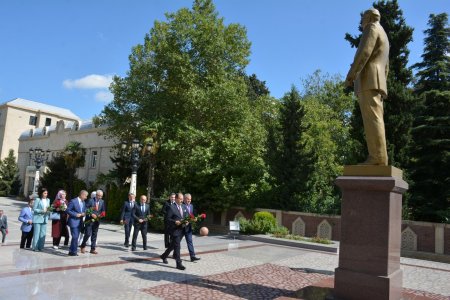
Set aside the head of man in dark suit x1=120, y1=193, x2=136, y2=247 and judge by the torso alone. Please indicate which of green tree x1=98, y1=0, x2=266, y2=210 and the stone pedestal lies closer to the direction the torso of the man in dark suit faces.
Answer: the stone pedestal

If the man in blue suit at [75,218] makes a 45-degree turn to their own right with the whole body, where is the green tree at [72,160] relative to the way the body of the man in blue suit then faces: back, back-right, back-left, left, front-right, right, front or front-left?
back

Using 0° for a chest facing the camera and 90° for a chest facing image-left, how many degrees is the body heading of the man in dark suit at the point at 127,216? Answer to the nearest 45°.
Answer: approximately 315°

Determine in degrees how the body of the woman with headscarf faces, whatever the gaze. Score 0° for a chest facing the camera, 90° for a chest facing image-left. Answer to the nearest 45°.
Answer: approximately 315°

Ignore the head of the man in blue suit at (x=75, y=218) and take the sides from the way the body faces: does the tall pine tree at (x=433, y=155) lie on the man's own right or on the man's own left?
on the man's own left
